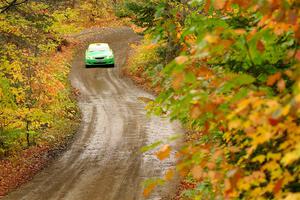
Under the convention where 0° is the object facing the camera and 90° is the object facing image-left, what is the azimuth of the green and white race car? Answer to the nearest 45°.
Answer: approximately 0°

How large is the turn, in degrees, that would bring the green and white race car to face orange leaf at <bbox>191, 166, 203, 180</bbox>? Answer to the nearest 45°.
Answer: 0° — it already faces it
